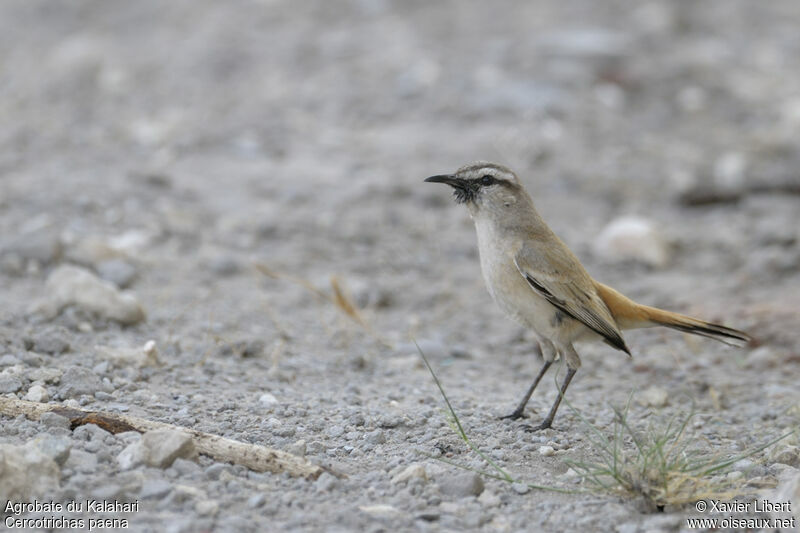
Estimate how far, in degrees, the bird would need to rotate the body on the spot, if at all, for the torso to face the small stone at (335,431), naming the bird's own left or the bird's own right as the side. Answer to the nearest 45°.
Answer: approximately 45° to the bird's own left

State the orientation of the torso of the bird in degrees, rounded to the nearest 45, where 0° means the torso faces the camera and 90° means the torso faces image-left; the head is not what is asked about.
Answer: approximately 90°

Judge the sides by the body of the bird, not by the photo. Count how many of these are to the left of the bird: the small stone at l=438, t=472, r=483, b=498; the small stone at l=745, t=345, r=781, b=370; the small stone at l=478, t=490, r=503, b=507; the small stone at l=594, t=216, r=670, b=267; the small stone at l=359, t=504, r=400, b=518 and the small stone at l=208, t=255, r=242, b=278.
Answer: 3

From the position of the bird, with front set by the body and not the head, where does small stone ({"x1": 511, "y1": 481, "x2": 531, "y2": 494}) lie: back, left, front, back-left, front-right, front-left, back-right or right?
left

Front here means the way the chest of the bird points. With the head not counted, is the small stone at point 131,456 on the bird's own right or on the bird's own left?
on the bird's own left

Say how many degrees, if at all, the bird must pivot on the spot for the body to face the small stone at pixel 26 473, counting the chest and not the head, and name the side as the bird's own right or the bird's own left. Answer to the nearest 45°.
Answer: approximately 45° to the bird's own left

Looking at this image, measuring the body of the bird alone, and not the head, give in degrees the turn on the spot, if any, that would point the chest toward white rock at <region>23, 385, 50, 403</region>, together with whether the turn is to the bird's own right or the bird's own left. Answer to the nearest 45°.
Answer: approximately 45° to the bird's own left

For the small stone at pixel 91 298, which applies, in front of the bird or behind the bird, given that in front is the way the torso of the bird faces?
in front

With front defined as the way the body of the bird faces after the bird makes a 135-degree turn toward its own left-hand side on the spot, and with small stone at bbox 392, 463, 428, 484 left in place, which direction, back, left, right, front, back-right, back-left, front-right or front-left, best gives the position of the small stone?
front-right

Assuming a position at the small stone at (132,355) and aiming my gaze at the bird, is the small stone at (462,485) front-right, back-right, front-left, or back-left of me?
front-right

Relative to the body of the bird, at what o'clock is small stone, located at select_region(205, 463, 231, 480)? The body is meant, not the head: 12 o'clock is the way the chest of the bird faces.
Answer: The small stone is roughly at 10 o'clock from the bird.

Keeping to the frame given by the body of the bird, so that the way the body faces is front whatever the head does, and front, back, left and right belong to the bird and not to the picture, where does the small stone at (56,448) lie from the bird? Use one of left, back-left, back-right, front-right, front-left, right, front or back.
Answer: front-left

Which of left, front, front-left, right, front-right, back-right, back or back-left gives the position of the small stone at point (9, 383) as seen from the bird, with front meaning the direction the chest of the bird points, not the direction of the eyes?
front-left

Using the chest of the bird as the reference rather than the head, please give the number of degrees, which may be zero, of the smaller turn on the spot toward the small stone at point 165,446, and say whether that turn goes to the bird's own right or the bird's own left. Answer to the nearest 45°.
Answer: approximately 45° to the bird's own left

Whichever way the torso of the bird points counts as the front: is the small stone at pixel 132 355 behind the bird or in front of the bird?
in front

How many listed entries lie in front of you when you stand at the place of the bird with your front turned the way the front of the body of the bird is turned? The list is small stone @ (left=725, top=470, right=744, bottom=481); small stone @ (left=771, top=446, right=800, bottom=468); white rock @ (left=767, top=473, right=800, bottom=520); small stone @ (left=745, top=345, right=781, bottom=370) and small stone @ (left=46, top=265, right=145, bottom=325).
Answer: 1

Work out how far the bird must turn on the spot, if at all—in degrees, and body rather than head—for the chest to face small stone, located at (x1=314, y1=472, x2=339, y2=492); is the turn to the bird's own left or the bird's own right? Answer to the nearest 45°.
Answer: approximately 90° to the bird's own left

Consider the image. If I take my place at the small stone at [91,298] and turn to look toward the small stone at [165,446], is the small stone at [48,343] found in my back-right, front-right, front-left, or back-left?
front-right

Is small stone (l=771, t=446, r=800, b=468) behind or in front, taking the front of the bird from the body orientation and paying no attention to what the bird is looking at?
behind
